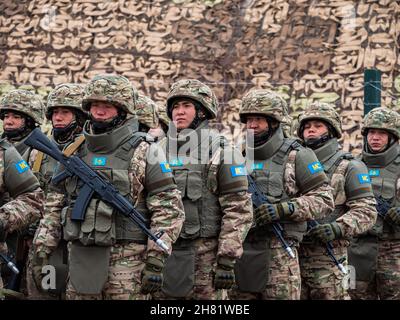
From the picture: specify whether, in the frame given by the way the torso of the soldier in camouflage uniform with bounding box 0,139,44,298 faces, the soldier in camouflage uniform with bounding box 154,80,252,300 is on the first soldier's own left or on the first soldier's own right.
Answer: on the first soldier's own left

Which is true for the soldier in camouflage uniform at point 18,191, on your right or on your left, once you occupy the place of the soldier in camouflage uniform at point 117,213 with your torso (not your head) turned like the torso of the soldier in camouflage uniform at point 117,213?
on your right

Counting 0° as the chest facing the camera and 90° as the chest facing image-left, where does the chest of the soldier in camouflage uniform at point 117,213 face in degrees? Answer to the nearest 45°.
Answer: approximately 45°

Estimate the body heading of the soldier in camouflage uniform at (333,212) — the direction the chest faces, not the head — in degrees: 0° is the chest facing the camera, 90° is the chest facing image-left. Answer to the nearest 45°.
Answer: approximately 45°
